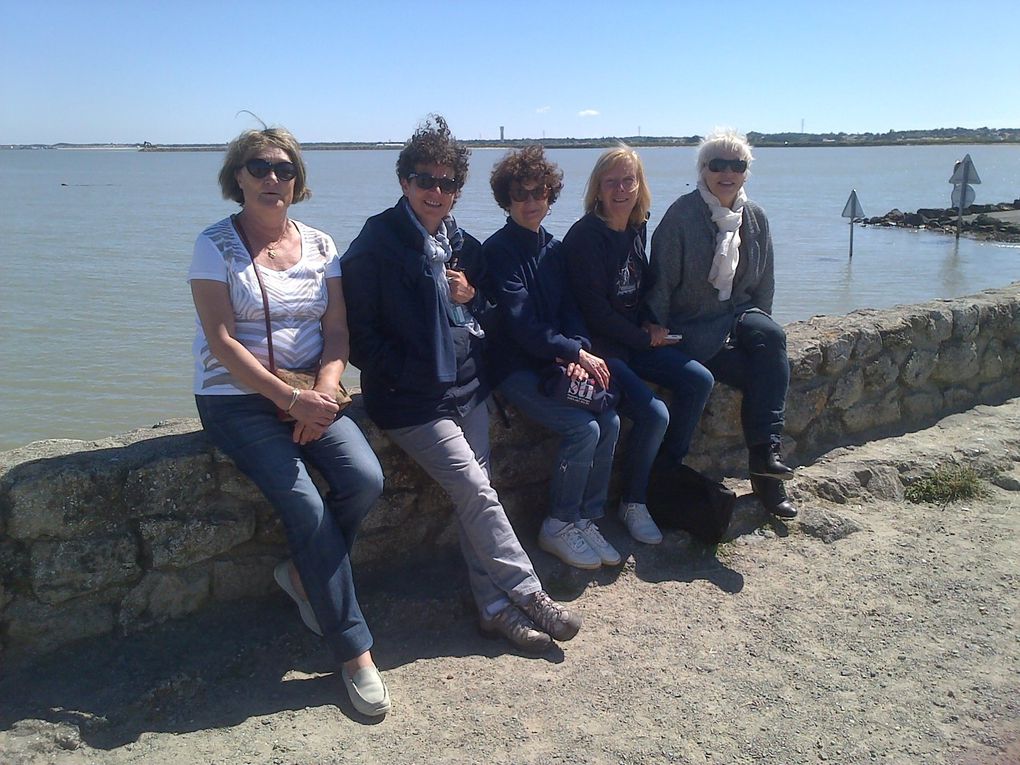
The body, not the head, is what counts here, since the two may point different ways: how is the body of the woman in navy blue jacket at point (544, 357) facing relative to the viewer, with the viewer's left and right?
facing the viewer and to the right of the viewer

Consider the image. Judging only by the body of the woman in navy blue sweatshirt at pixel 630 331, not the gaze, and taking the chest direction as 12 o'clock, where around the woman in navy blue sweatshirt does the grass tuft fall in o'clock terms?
The grass tuft is roughly at 10 o'clock from the woman in navy blue sweatshirt.

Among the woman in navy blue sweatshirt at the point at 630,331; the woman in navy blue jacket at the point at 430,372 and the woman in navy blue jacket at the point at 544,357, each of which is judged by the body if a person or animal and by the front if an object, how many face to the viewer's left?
0

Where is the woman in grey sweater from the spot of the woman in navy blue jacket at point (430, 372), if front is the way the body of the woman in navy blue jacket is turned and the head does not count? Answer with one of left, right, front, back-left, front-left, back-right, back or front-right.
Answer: left

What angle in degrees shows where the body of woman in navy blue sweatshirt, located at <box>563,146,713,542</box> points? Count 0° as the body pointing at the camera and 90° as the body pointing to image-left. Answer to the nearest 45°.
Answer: approximately 315°

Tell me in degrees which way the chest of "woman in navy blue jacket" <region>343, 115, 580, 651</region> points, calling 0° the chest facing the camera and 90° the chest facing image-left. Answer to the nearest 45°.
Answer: approximately 315°

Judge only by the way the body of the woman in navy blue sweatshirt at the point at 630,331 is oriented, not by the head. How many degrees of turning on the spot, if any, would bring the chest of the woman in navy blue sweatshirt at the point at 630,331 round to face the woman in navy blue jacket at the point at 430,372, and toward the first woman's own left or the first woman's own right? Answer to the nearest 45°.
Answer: approximately 90° to the first woman's own right

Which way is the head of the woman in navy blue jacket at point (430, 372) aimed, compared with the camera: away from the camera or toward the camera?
toward the camera

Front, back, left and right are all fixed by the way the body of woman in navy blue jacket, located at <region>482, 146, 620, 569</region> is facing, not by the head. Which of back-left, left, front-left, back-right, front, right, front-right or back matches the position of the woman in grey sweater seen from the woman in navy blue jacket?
left

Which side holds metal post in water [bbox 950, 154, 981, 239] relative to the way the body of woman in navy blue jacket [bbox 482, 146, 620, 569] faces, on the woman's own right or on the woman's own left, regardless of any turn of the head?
on the woman's own left

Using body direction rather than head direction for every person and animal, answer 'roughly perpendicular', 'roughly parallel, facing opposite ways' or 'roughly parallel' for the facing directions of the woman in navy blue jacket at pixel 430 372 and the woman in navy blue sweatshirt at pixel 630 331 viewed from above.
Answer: roughly parallel
